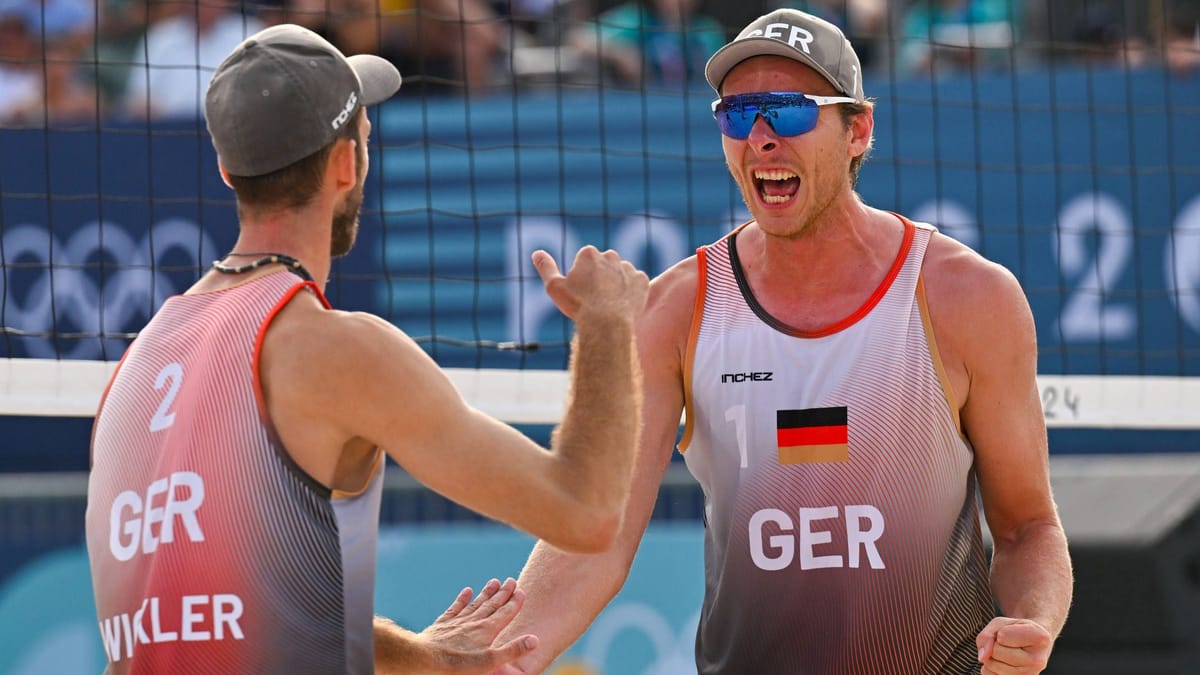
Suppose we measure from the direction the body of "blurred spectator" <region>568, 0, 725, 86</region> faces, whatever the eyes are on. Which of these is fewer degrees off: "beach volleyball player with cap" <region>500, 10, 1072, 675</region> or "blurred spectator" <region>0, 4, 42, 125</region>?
the beach volleyball player with cap

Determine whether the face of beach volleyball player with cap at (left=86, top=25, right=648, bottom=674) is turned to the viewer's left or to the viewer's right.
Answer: to the viewer's right

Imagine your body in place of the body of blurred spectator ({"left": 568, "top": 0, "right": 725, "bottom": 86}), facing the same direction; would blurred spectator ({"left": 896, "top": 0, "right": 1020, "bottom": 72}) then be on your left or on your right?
on your left

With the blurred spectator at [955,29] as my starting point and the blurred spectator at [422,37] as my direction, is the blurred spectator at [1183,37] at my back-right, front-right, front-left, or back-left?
back-left

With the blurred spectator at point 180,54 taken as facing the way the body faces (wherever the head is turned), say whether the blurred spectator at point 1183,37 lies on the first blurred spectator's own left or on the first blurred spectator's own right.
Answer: on the first blurred spectator's own left

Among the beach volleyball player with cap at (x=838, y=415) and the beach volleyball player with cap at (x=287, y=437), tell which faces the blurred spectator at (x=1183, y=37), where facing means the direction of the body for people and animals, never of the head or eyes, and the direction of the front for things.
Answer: the beach volleyball player with cap at (x=287, y=437)

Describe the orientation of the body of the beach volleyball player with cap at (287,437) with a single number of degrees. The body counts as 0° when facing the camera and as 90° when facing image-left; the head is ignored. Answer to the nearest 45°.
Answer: approximately 225°
